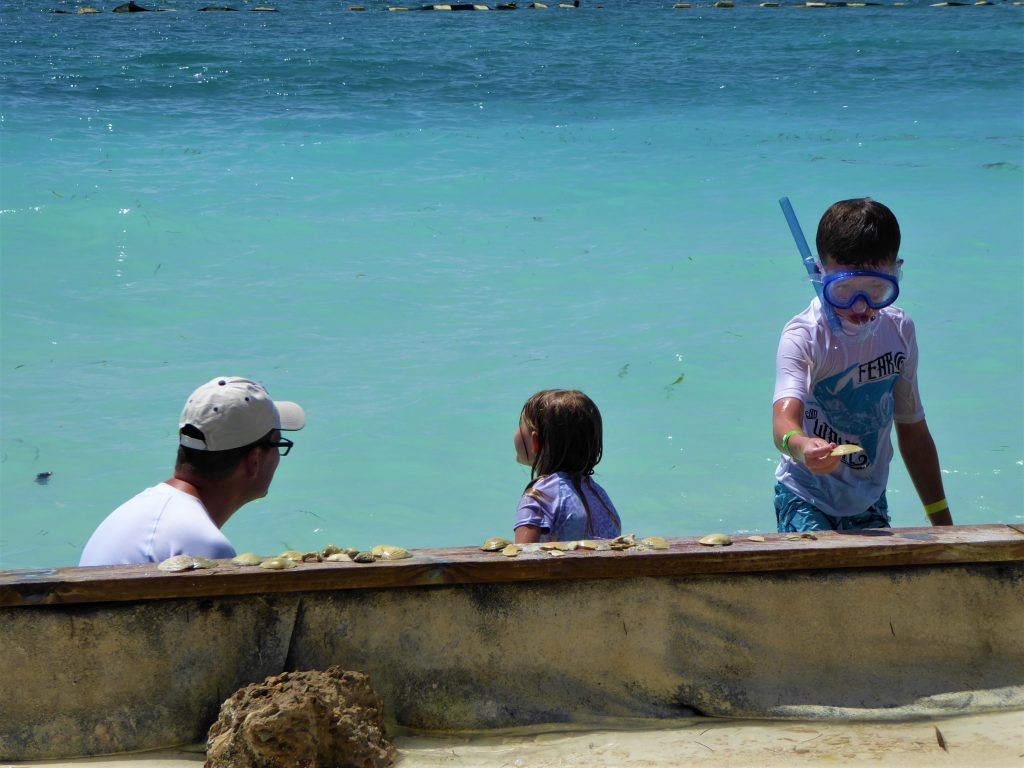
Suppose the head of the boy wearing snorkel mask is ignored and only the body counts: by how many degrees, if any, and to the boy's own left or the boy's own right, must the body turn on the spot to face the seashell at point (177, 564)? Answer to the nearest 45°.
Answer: approximately 45° to the boy's own right

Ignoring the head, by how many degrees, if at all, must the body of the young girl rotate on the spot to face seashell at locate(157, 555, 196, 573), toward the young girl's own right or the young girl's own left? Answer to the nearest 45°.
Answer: approximately 90° to the young girl's own left

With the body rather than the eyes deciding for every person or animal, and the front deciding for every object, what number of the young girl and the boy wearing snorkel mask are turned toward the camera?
1

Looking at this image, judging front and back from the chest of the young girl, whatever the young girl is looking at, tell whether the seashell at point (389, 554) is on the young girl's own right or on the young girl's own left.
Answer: on the young girl's own left

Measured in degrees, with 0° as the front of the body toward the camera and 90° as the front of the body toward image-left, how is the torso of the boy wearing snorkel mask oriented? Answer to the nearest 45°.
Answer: approximately 0°

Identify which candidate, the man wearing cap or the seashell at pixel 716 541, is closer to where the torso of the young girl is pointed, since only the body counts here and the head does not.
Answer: the man wearing cap

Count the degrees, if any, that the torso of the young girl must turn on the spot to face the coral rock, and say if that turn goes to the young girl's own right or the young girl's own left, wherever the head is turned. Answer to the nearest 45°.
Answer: approximately 90° to the young girl's own left

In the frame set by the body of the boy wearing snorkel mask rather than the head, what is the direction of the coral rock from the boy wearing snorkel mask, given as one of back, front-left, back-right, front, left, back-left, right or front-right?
front-right

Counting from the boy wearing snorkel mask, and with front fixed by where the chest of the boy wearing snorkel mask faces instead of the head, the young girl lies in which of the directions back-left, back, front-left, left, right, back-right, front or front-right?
right

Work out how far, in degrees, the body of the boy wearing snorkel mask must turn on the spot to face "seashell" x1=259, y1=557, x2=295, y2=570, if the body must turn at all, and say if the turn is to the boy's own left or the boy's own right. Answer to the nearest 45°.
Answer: approximately 45° to the boy's own right

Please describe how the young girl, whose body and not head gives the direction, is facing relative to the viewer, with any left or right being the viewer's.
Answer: facing away from the viewer and to the left of the viewer

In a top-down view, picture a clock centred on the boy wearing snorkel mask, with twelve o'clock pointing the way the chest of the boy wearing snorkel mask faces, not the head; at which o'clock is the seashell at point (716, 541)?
The seashell is roughly at 1 o'clock from the boy wearing snorkel mask.
